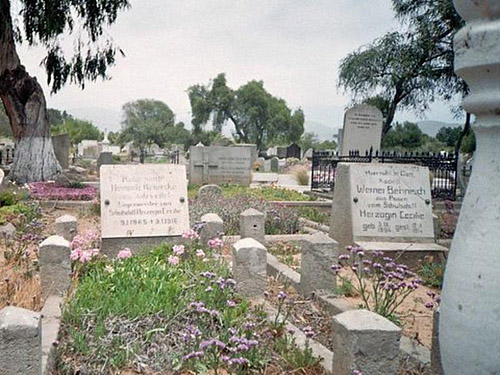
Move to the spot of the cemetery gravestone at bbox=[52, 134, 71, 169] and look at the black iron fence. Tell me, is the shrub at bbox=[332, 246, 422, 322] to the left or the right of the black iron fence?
right

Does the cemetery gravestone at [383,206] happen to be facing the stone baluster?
yes

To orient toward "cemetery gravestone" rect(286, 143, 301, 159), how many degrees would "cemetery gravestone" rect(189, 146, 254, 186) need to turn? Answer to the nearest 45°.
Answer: approximately 180°

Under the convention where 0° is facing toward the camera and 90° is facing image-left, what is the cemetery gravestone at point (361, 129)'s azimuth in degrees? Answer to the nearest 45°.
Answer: approximately 0°

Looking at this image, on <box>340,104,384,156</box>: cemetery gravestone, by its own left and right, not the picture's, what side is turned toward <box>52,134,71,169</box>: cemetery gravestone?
right

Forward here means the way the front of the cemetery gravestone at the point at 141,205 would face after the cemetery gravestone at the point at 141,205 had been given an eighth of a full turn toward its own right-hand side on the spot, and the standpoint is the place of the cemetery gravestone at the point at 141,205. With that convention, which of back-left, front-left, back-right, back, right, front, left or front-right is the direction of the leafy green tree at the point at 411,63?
back

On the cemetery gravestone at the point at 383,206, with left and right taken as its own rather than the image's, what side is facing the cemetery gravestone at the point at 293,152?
back
